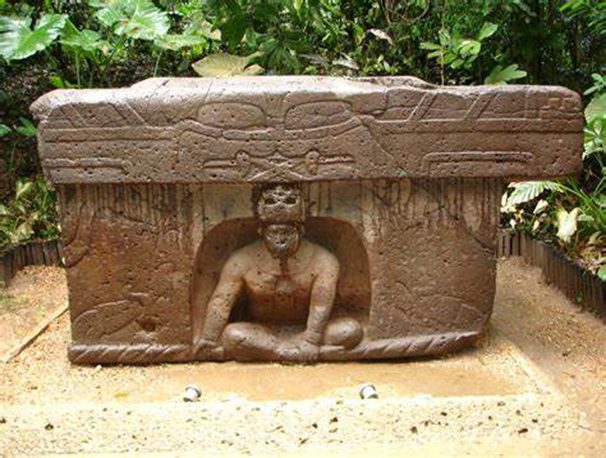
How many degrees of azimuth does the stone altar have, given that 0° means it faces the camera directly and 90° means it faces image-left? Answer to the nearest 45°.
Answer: approximately 0°
